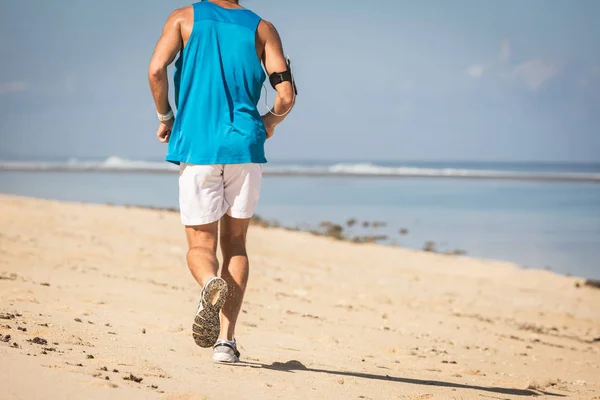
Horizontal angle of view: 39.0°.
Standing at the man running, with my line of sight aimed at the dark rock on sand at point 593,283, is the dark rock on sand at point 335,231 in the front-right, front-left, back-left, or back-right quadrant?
front-left

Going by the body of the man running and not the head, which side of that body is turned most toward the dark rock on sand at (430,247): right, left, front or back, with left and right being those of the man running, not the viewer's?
front

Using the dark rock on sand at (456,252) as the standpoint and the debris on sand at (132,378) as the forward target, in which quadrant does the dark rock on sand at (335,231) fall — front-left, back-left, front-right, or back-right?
back-right

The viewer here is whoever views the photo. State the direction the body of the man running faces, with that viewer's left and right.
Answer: facing away from the viewer

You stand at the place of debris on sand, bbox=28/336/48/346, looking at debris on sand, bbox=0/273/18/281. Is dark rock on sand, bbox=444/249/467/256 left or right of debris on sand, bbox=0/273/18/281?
right

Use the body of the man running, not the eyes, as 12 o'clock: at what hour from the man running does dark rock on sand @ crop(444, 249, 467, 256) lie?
The dark rock on sand is roughly at 1 o'clock from the man running.

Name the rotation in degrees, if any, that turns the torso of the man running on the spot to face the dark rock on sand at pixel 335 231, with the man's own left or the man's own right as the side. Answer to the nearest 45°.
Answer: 0° — they already face it

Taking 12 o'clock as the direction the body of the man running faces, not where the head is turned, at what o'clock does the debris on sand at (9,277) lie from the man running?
The debris on sand is roughly at 11 o'clock from the man running.

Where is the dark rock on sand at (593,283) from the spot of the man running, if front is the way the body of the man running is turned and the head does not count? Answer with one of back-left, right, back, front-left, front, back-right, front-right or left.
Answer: front-right
